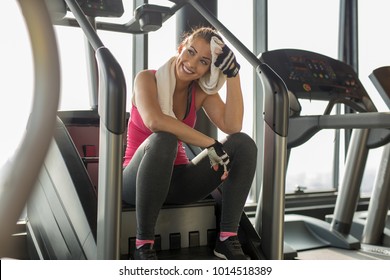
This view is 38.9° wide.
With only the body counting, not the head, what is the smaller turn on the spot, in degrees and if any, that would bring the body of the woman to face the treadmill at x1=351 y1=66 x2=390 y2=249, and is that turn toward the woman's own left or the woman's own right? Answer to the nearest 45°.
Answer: approximately 90° to the woman's own left

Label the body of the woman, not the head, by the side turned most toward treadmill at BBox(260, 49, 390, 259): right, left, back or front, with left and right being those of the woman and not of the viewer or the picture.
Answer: left

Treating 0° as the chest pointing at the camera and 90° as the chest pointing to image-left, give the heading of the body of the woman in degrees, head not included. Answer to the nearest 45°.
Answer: approximately 315°
